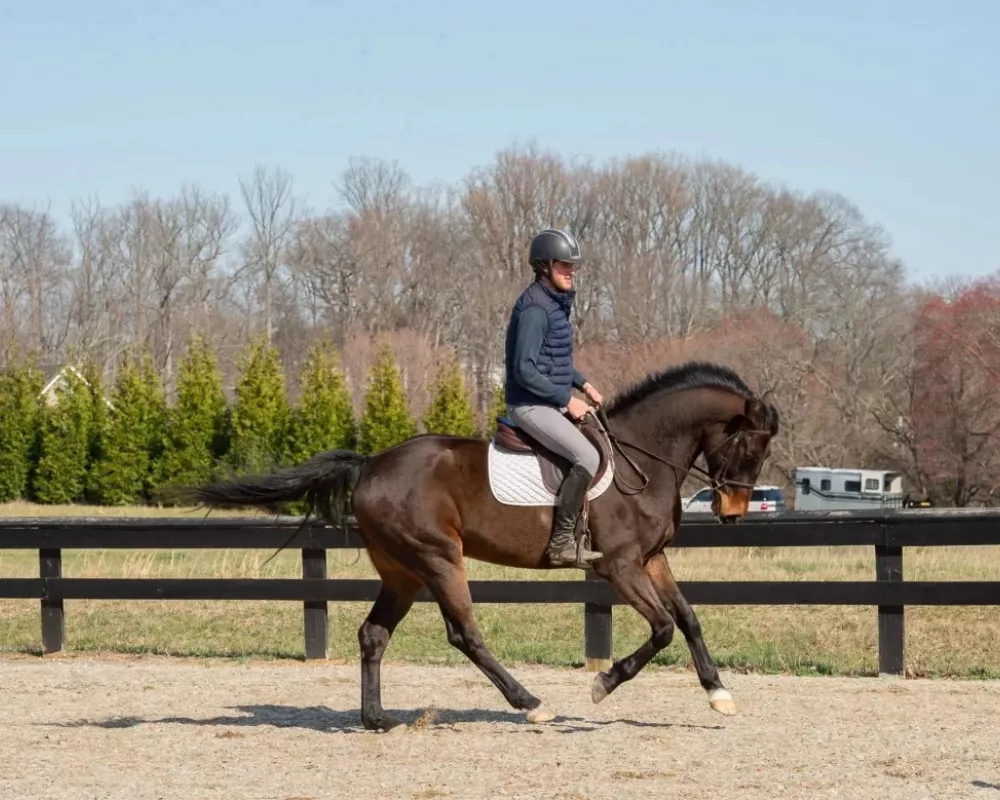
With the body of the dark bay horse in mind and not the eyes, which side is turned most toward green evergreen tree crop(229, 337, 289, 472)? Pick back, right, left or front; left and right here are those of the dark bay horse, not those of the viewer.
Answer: left

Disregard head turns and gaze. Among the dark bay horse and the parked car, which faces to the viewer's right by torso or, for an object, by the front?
the dark bay horse

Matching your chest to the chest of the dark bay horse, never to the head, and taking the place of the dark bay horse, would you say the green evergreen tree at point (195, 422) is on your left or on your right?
on your left

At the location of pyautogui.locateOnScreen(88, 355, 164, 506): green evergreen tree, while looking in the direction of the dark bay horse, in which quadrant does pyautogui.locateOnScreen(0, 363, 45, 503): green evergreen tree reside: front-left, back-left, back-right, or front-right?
back-right

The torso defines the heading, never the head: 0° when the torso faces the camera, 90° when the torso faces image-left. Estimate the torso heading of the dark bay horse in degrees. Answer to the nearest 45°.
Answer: approximately 270°

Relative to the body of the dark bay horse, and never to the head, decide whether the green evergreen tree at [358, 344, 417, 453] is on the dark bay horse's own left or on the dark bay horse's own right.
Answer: on the dark bay horse's own left

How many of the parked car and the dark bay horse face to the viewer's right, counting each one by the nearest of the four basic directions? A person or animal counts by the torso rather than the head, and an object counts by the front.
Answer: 1
